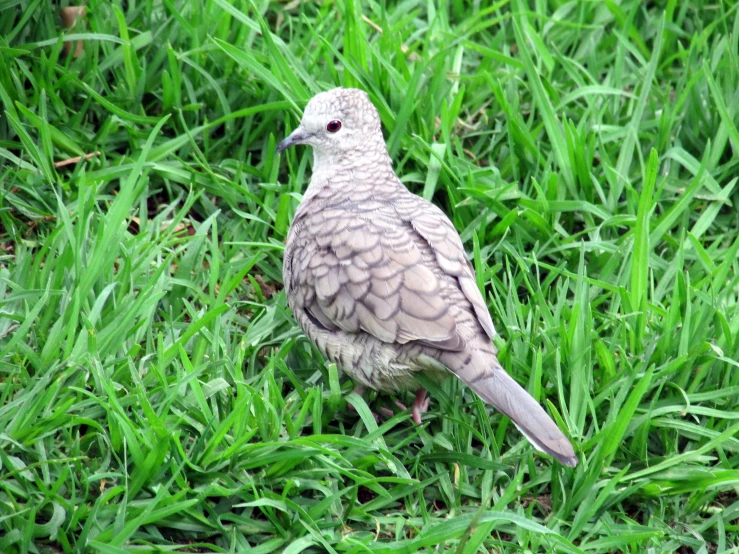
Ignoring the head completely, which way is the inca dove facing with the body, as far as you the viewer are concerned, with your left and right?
facing away from the viewer and to the left of the viewer
